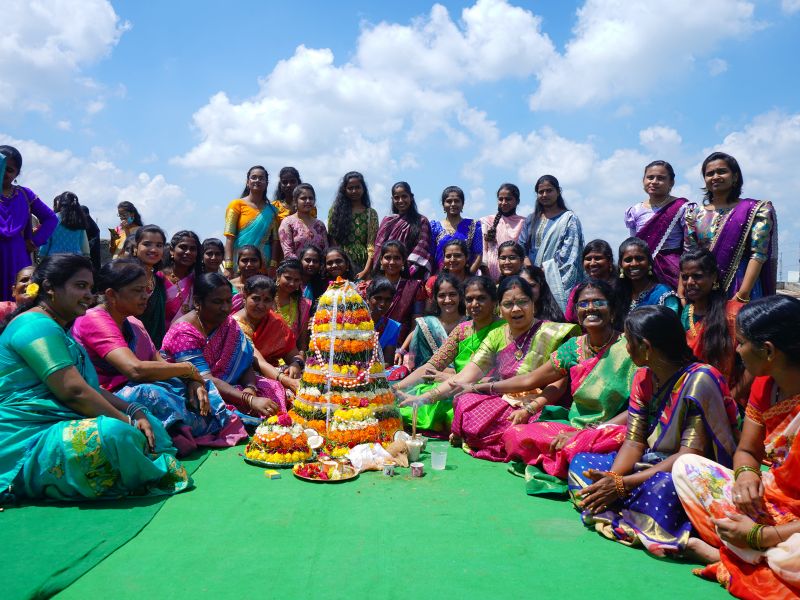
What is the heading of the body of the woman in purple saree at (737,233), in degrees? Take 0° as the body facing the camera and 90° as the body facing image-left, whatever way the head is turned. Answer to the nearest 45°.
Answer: approximately 45°

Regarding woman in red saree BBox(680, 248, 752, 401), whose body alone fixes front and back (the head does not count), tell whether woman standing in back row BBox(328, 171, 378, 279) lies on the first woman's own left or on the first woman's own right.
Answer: on the first woman's own right

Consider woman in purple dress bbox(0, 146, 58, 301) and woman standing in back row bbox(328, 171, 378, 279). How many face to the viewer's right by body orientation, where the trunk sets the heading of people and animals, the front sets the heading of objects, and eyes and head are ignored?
0

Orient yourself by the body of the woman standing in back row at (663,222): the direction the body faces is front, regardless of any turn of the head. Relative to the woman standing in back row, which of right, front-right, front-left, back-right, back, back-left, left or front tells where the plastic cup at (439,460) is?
front-right

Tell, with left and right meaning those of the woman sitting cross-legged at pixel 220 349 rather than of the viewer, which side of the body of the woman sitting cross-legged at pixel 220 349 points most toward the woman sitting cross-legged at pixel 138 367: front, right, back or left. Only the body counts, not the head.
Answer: right

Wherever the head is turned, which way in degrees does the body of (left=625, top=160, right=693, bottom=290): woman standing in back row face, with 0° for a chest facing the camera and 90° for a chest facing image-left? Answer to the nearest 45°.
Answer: approximately 0°

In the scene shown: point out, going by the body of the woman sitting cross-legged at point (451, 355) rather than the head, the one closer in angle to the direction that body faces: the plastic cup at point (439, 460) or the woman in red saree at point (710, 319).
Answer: the plastic cup

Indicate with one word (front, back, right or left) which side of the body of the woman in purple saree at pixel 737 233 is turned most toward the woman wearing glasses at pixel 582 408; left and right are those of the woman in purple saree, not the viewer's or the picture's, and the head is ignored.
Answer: front

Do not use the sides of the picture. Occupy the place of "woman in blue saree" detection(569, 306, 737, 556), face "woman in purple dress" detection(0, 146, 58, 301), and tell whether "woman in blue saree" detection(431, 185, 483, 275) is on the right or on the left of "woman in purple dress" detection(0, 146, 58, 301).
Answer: right

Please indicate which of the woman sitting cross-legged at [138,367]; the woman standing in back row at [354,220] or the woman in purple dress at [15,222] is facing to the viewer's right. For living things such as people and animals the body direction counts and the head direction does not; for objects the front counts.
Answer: the woman sitting cross-legged

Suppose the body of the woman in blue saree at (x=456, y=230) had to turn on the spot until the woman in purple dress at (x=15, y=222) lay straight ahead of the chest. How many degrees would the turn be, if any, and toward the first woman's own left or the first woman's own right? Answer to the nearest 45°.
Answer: approximately 45° to the first woman's own right
